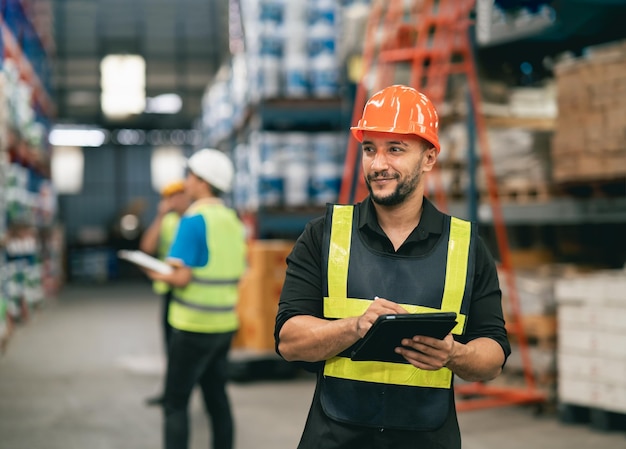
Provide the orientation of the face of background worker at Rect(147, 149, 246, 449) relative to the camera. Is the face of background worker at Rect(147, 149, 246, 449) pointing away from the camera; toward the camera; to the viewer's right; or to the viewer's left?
to the viewer's left

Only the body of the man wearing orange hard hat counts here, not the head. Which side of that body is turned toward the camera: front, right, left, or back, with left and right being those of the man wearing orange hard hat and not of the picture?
front

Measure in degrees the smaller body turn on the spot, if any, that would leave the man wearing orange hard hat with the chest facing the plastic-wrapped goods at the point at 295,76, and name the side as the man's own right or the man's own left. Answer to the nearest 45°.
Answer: approximately 180°

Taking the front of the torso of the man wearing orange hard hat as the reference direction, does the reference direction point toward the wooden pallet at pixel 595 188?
no

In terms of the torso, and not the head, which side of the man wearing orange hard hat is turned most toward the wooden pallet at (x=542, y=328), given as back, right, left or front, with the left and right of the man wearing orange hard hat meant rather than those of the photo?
back

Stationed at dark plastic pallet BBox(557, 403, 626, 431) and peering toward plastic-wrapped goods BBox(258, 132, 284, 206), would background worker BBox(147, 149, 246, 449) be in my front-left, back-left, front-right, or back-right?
front-left

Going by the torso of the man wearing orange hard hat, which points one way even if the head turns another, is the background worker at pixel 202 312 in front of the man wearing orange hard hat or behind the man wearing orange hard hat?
behind

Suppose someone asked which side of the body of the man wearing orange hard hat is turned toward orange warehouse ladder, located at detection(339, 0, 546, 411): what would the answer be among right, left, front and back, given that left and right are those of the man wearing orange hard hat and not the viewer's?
back

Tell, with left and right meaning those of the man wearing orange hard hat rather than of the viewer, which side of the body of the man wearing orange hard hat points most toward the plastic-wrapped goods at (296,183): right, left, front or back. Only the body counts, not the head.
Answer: back

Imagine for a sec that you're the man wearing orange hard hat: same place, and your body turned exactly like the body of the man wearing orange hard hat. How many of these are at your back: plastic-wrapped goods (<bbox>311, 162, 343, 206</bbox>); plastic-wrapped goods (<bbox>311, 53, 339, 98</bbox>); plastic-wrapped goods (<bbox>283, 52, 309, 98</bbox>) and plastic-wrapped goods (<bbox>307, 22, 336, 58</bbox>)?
4

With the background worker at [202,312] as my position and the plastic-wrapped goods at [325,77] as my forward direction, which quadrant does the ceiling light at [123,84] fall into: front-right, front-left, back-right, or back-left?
front-left

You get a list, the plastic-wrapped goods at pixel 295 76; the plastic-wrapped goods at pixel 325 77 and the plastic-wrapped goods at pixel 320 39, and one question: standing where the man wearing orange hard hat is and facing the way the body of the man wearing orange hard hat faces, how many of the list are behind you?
3

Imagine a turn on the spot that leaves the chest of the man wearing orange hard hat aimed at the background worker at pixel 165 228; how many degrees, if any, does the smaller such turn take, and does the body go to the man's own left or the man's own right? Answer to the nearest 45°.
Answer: approximately 135° to the man's own right

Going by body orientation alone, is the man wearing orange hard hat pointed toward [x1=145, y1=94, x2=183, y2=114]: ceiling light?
no

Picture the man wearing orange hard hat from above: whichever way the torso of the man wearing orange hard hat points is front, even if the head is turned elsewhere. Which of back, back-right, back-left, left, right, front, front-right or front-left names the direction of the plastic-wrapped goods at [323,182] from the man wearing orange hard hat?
back

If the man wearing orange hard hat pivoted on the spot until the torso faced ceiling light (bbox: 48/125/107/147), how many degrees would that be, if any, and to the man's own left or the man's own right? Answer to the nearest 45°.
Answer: approximately 135° to the man's own right
